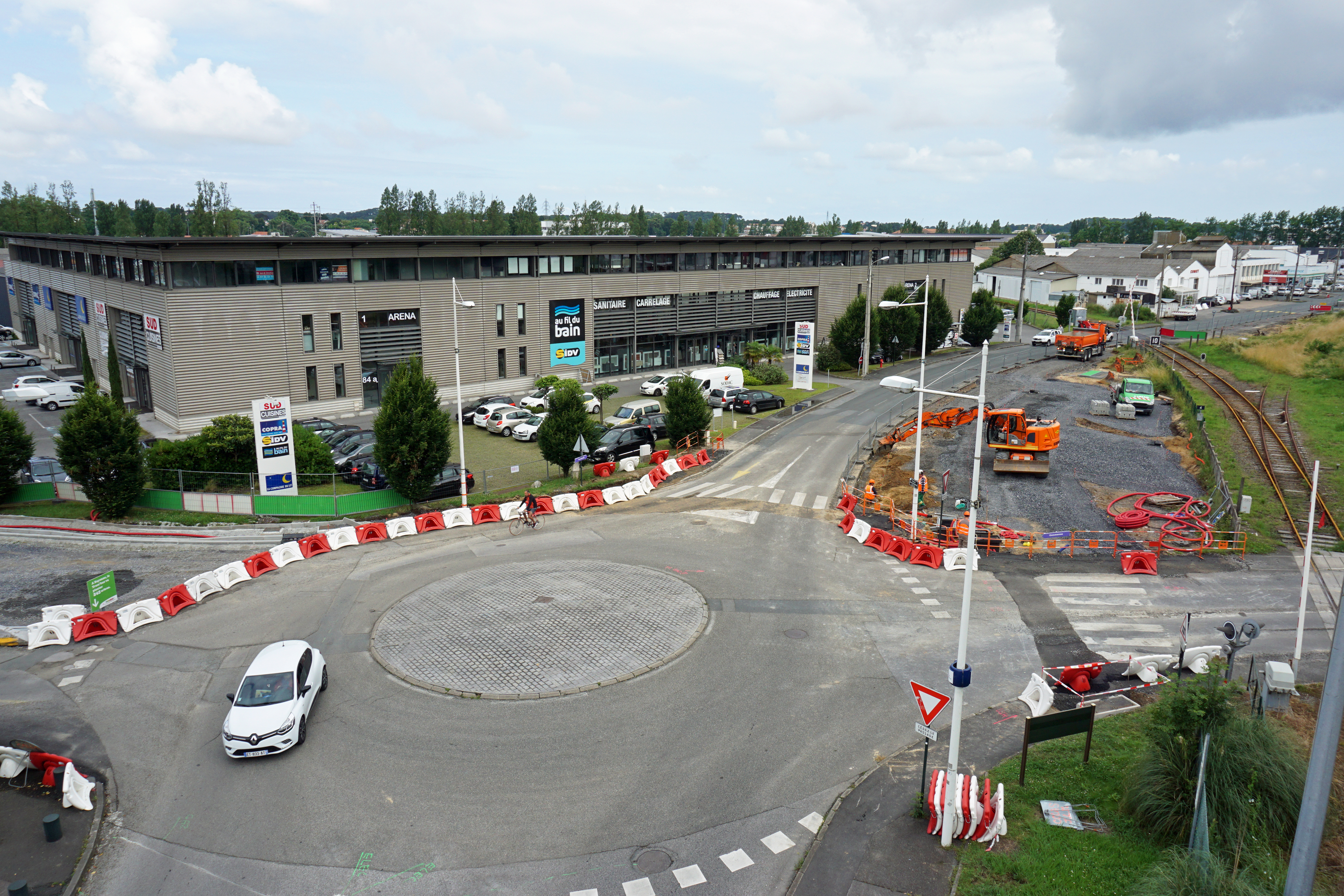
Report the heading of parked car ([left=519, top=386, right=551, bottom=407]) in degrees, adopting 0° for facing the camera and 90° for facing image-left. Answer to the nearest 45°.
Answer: approximately 45°

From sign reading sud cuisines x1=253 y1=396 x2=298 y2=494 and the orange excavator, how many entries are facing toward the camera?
1

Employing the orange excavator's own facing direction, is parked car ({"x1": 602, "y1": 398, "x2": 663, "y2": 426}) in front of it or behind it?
in front

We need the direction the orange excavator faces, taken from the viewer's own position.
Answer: facing to the left of the viewer

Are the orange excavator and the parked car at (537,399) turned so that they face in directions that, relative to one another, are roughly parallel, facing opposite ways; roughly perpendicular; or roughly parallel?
roughly perpendicular

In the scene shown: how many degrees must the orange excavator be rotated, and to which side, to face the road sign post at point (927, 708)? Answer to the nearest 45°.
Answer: approximately 90° to its left

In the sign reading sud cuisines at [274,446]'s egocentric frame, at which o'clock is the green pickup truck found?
The green pickup truck is roughly at 9 o'clock from the sign reading sud cuisines.

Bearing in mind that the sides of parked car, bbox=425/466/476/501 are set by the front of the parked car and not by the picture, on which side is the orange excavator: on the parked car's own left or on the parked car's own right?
on the parked car's own left

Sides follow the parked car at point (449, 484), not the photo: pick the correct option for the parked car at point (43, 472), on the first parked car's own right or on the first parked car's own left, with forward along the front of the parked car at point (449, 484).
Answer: on the first parked car's own right

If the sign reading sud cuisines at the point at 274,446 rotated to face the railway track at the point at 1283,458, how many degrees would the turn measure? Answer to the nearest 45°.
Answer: approximately 90° to its left

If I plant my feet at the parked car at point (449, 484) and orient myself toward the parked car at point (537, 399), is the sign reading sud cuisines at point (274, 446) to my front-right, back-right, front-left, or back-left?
back-left

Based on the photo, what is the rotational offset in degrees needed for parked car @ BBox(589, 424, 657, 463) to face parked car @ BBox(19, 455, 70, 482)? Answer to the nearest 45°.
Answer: approximately 45° to its right
